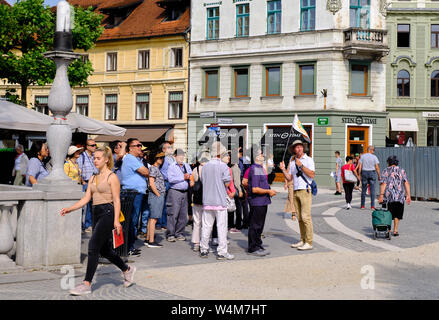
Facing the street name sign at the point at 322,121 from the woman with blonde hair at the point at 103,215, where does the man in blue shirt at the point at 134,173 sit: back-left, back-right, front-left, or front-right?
front-left

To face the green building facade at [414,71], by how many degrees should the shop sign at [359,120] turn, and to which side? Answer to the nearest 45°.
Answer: approximately 135° to its left

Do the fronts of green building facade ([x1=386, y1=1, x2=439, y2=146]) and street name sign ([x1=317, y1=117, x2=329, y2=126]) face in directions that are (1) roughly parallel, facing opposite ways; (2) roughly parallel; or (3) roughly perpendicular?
roughly parallel

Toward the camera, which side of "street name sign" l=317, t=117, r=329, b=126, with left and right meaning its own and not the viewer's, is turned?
front

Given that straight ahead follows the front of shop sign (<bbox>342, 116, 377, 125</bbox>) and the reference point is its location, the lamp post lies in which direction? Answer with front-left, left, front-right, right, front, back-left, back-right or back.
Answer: front

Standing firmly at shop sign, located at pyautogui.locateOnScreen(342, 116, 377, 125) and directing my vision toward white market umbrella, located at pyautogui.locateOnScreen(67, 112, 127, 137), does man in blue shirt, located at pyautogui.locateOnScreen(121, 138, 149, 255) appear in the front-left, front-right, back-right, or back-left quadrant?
front-left

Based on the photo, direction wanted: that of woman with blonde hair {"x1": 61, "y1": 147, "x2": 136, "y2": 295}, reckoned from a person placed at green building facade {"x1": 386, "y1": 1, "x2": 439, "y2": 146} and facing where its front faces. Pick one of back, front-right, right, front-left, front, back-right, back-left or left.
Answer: front

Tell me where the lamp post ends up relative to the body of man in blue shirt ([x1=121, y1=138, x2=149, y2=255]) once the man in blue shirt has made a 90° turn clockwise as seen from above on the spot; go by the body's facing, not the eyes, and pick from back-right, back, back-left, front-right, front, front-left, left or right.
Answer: front-right

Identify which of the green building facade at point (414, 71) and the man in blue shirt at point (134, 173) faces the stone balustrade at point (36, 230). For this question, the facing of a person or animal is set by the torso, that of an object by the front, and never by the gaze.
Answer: the green building facade
